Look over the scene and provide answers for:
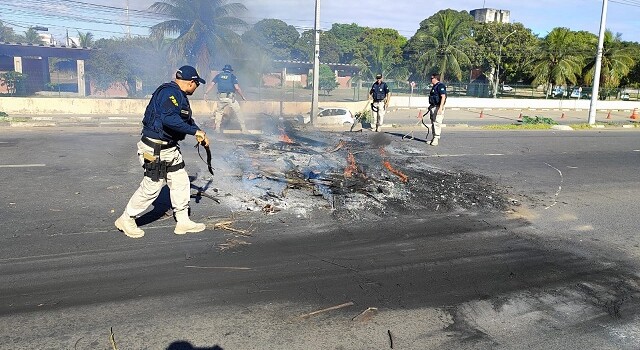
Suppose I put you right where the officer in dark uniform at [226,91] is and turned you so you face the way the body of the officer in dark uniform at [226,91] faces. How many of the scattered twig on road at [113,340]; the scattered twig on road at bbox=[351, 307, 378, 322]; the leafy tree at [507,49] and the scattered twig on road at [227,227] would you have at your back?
3

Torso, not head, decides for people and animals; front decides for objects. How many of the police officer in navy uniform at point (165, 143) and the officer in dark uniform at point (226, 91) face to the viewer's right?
1

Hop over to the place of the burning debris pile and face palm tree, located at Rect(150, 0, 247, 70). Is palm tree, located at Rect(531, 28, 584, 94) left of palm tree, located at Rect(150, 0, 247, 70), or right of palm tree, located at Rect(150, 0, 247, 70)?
right

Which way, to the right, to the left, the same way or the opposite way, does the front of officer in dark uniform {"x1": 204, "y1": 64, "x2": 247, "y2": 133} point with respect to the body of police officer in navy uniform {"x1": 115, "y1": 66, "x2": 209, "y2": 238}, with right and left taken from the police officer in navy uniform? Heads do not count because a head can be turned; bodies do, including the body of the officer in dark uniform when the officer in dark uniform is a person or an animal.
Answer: to the left

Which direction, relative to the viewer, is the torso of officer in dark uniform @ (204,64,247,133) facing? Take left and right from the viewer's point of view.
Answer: facing away from the viewer

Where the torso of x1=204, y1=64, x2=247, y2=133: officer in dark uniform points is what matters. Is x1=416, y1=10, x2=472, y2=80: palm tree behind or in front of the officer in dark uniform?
in front

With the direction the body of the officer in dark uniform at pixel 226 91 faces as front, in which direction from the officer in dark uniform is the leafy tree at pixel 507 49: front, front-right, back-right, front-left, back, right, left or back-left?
front-right

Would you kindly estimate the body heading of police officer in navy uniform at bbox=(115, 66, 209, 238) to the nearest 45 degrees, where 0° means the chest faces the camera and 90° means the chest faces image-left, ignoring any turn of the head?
approximately 270°

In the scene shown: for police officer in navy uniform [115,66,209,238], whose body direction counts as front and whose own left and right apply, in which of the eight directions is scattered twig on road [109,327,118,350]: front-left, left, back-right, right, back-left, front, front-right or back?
right

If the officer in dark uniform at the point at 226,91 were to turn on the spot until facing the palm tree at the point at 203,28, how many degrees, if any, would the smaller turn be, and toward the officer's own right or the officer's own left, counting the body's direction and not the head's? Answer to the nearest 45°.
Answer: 0° — they already face it

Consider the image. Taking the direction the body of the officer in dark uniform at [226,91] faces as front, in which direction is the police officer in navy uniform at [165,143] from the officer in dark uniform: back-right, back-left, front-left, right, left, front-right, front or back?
back

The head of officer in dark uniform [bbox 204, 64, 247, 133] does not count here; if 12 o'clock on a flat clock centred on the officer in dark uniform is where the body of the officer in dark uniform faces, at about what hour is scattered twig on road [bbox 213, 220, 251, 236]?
The scattered twig on road is roughly at 6 o'clock from the officer in dark uniform.

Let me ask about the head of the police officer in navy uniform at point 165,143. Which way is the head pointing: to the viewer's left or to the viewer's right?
to the viewer's right

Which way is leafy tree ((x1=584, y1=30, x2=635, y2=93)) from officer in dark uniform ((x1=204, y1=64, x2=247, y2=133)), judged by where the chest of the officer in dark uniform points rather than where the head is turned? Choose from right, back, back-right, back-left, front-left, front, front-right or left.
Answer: front-right

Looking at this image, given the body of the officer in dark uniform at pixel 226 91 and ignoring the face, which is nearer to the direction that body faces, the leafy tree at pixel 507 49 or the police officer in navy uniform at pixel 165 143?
the leafy tree

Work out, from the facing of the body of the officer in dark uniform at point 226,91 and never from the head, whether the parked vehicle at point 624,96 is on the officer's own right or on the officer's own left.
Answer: on the officer's own right

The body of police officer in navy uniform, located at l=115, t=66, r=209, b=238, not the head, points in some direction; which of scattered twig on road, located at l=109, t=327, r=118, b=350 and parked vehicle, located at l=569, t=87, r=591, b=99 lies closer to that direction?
the parked vehicle
